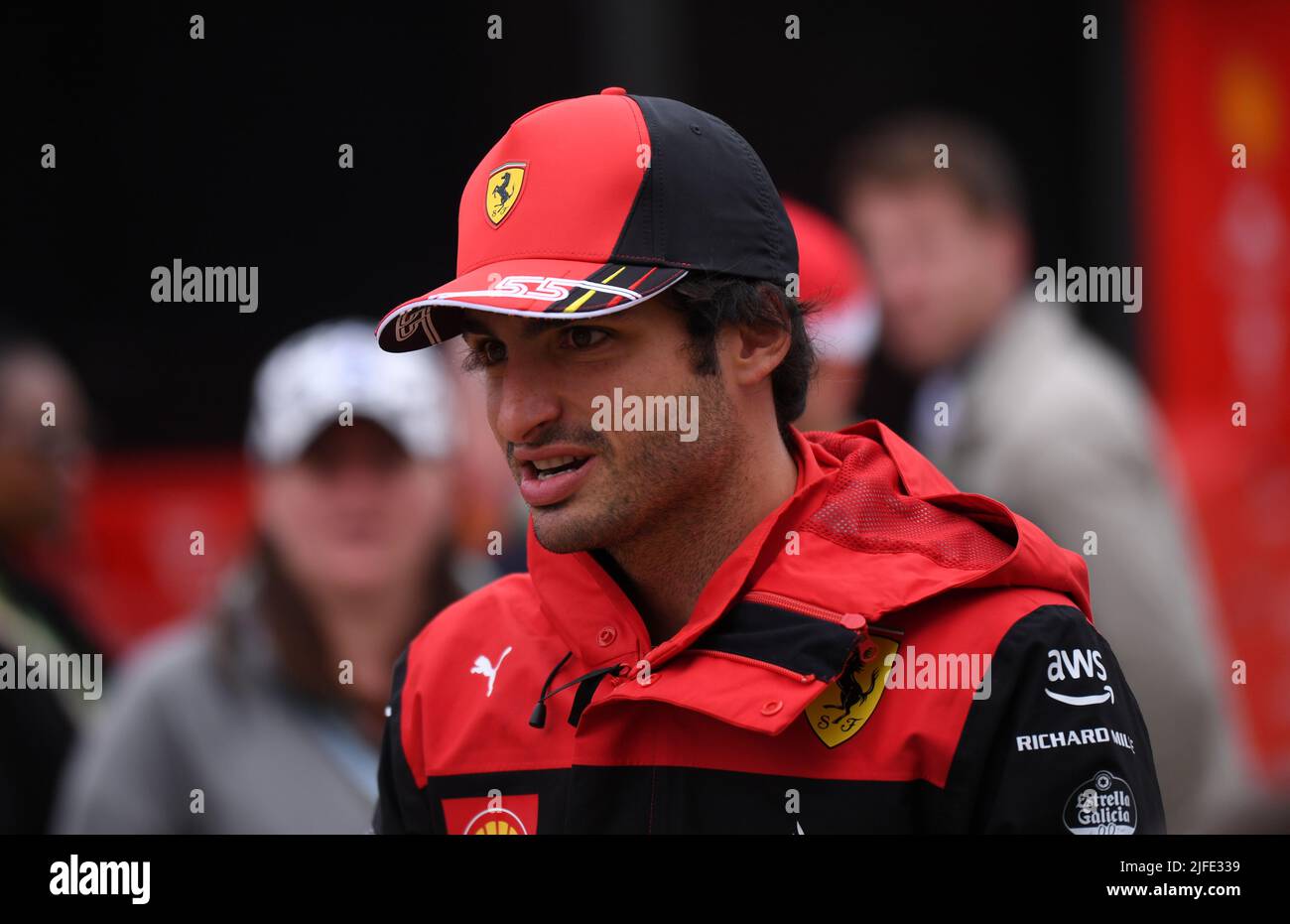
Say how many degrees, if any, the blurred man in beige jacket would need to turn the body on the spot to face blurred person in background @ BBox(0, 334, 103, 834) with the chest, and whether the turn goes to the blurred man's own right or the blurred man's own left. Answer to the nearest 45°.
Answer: approximately 45° to the blurred man's own right

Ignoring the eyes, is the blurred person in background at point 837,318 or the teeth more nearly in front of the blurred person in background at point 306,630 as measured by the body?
the teeth

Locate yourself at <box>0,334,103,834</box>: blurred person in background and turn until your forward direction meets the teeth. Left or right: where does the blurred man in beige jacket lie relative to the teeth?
left

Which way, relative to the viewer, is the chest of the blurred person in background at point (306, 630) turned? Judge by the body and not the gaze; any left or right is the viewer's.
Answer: facing the viewer

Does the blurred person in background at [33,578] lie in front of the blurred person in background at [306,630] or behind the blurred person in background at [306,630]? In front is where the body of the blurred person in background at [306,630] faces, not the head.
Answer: behind

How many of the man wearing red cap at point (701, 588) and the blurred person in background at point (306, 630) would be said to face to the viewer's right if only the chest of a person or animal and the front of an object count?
0

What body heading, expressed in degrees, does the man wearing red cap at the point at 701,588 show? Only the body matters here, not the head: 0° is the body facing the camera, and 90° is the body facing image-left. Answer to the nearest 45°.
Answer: approximately 45°

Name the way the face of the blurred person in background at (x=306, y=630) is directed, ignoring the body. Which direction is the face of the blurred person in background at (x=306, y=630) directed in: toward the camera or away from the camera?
toward the camera

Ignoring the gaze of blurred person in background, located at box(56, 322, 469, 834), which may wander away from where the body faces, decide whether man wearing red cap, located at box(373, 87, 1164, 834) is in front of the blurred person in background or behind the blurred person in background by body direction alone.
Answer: in front

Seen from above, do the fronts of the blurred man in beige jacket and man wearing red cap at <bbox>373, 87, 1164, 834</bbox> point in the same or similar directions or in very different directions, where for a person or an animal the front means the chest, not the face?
same or similar directions

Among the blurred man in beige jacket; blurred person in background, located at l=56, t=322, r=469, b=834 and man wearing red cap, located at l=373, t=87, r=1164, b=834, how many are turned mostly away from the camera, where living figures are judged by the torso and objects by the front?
0

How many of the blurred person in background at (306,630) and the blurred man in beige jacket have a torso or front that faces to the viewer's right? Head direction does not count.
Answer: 0

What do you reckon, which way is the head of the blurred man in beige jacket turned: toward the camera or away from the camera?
toward the camera

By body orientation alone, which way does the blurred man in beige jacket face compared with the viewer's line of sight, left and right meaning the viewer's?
facing the viewer and to the left of the viewer

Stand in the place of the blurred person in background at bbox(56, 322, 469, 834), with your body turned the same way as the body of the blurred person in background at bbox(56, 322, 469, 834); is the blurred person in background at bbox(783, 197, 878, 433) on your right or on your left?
on your left
